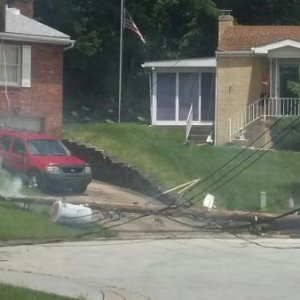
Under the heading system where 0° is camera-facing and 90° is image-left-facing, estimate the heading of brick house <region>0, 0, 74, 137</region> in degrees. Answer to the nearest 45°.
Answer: approximately 0°

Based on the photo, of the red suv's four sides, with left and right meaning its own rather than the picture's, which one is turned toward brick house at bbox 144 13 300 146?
left

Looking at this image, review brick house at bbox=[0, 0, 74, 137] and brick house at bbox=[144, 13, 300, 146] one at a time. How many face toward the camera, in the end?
2

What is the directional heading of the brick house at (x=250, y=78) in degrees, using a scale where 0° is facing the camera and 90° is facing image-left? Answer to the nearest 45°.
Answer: approximately 0°

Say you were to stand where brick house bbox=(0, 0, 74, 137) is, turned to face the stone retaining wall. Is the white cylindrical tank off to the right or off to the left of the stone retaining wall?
right

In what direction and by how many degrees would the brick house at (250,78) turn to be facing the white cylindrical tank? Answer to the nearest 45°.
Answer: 0° — it already faces it

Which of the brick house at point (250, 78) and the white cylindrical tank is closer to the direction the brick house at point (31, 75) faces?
the white cylindrical tank

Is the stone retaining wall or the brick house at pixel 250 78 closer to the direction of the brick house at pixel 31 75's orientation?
the stone retaining wall

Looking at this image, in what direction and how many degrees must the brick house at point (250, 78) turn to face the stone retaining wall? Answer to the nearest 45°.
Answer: approximately 45° to its right

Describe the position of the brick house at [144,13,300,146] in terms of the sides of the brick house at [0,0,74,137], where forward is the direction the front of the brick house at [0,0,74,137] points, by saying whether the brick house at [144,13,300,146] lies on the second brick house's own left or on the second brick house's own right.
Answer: on the second brick house's own left

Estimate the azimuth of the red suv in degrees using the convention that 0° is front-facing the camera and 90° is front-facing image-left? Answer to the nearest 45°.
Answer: approximately 315°

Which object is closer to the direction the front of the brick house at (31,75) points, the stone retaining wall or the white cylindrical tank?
the white cylindrical tank

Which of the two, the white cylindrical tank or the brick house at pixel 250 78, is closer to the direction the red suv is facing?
the white cylindrical tank
